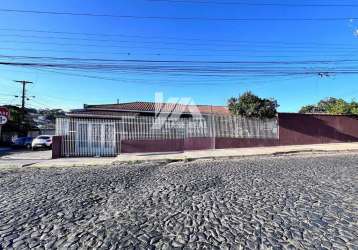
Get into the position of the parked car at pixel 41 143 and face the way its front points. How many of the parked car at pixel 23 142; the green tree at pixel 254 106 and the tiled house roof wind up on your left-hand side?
2

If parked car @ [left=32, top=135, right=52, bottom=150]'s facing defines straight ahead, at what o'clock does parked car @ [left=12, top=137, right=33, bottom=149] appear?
parked car @ [left=12, top=137, right=33, bottom=149] is roughly at 4 o'clock from parked car @ [left=32, top=135, right=52, bottom=150].

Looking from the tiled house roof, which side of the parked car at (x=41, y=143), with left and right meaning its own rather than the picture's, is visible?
right
